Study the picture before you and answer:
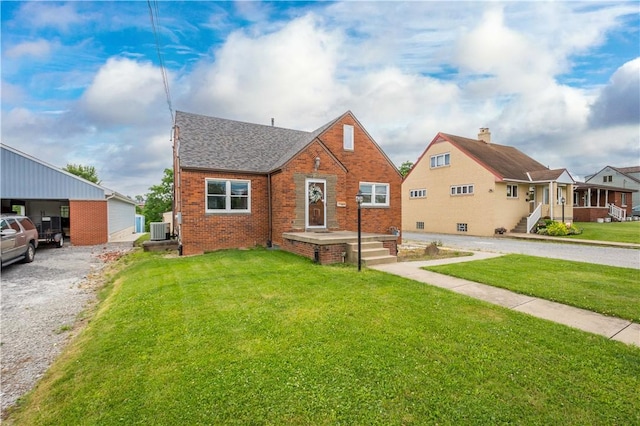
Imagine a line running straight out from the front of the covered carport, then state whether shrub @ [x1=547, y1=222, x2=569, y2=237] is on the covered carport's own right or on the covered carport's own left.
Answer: on the covered carport's own left

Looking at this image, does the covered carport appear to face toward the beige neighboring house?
no

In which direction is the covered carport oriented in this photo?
toward the camera

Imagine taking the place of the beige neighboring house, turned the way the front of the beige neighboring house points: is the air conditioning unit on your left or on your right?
on your right

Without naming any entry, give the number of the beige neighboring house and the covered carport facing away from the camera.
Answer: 0

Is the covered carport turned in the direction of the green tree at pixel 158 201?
no

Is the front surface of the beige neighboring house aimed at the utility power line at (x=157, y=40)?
no

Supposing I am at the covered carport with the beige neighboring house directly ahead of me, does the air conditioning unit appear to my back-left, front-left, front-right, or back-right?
front-right

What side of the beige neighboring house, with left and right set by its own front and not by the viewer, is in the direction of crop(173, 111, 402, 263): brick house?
right

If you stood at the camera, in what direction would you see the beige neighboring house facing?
facing the viewer and to the right of the viewer

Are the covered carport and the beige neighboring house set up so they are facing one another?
no

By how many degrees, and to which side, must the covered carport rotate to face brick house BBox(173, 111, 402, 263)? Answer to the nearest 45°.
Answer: approximately 45° to its left

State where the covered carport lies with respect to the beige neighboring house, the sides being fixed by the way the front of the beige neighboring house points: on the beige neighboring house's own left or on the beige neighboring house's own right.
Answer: on the beige neighboring house's own right
